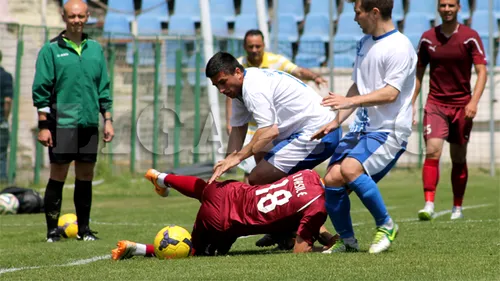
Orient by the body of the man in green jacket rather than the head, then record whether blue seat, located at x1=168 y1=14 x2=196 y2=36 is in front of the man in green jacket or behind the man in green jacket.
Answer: behind

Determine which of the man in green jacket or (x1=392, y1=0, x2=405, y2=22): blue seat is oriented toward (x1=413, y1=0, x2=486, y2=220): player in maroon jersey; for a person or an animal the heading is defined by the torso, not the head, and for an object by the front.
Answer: the blue seat

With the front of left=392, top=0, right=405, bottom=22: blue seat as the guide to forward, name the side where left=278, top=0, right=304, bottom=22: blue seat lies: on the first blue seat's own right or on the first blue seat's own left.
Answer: on the first blue seat's own right

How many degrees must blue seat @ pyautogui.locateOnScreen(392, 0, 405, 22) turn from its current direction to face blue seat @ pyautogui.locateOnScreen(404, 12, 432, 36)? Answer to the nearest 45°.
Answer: approximately 45° to its left

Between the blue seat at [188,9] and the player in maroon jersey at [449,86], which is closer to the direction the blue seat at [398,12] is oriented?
the player in maroon jersey

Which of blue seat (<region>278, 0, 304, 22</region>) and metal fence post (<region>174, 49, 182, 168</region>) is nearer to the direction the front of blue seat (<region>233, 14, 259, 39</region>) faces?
the metal fence post

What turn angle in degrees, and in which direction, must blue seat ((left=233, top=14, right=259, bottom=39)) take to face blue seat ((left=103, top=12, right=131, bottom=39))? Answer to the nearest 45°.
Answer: approximately 45° to its right

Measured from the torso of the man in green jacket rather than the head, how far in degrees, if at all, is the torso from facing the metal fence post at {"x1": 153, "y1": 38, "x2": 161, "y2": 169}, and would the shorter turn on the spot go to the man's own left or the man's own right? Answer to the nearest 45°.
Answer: approximately 180°

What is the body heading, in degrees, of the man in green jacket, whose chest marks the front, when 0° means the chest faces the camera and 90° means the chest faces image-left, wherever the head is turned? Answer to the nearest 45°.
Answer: approximately 0°

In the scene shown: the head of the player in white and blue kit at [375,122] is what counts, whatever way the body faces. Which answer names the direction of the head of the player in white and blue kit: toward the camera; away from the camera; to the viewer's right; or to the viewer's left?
to the viewer's left

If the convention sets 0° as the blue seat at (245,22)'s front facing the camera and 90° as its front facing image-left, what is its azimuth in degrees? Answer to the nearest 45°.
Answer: approximately 0°
